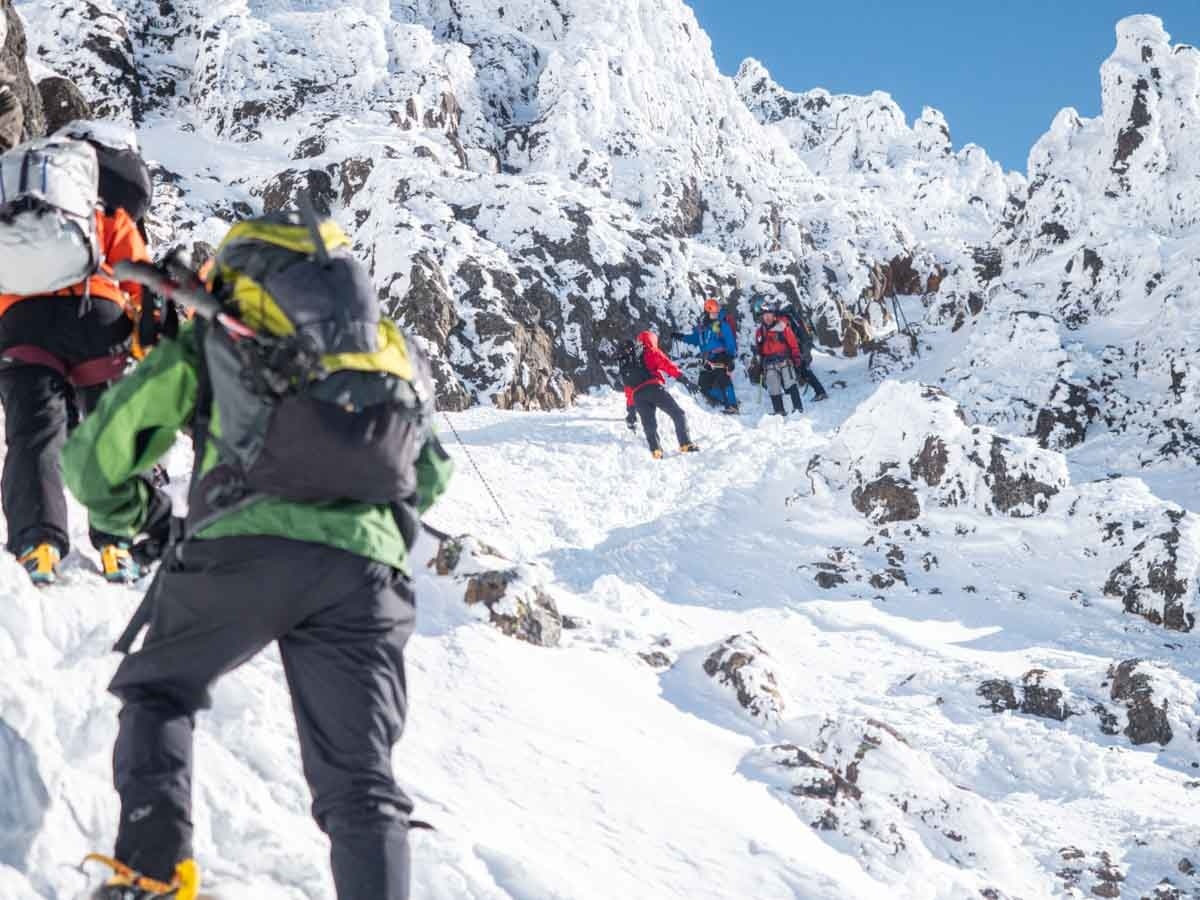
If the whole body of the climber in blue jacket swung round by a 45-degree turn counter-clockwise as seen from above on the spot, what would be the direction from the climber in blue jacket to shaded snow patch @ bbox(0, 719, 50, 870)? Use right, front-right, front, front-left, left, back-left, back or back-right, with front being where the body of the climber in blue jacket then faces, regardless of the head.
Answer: front

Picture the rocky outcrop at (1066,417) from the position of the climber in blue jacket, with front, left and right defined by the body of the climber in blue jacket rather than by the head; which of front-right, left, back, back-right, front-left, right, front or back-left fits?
back-left

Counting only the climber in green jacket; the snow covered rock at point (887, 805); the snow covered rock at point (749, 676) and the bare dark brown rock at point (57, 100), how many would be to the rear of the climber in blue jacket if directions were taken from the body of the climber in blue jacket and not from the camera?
0

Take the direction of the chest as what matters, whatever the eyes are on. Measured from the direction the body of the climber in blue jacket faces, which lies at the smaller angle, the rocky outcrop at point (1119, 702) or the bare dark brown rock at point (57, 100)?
the bare dark brown rock

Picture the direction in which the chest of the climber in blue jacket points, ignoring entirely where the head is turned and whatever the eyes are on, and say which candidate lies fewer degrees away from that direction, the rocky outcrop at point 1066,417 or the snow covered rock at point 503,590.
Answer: the snow covered rock

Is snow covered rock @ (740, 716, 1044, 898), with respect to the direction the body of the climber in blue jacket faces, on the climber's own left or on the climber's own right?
on the climber's own left

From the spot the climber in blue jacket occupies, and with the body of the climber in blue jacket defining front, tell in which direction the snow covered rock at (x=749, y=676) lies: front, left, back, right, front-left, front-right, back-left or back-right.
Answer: front-left

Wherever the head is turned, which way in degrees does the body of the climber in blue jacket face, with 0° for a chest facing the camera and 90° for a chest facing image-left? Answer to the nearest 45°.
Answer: approximately 45°

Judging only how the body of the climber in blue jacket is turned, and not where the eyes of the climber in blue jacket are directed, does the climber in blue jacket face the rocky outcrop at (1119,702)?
no
